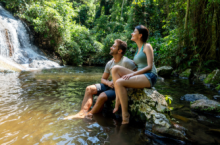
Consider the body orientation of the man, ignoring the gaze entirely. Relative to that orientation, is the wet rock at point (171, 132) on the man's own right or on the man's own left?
on the man's own left

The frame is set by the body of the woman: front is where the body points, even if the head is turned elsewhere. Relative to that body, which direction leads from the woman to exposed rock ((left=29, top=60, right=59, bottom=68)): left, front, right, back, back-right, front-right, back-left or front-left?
front-right

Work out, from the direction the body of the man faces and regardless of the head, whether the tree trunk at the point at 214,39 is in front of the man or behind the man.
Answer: behind

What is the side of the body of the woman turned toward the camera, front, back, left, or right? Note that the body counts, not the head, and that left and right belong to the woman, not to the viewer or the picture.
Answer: left

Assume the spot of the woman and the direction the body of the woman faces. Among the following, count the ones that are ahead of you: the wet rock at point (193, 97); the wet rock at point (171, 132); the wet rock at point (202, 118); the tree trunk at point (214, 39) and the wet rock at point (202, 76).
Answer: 0

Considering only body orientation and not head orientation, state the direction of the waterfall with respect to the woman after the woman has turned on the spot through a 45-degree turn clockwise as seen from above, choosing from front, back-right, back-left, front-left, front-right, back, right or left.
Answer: front

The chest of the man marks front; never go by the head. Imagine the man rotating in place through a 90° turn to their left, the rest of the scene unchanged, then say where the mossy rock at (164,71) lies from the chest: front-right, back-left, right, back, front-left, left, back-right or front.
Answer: left

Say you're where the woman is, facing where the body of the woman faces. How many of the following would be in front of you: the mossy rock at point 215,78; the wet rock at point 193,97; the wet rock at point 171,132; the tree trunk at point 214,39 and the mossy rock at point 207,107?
0

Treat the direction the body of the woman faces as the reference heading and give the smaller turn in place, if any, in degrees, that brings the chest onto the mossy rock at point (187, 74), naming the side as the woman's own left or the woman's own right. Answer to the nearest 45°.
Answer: approximately 135° to the woman's own right

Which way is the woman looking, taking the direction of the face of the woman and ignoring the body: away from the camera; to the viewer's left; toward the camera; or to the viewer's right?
to the viewer's left

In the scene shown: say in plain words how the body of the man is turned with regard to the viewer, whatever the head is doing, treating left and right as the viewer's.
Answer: facing the viewer and to the left of the viewer

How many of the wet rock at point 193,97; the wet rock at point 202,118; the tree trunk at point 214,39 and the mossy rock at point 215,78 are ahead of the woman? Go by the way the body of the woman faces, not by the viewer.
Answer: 0

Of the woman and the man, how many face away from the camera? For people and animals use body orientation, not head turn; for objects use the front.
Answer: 0

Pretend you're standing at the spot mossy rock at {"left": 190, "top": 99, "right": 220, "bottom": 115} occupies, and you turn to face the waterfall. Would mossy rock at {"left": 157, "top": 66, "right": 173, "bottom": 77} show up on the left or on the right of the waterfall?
right

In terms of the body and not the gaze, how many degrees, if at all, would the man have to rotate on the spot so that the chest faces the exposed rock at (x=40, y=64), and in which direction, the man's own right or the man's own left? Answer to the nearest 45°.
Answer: approximately 90° to the man's own right

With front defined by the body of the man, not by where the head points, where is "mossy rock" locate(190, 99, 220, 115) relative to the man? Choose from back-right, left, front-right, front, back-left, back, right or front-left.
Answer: back-left

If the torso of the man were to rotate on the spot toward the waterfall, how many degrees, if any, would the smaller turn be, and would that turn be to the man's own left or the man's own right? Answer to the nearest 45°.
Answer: approximately 90° to the man's own right

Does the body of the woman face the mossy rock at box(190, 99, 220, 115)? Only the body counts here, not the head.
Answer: no

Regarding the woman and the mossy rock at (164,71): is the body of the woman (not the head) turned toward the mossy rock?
no

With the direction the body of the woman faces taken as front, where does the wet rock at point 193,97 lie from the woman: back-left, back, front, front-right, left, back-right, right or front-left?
back-right
